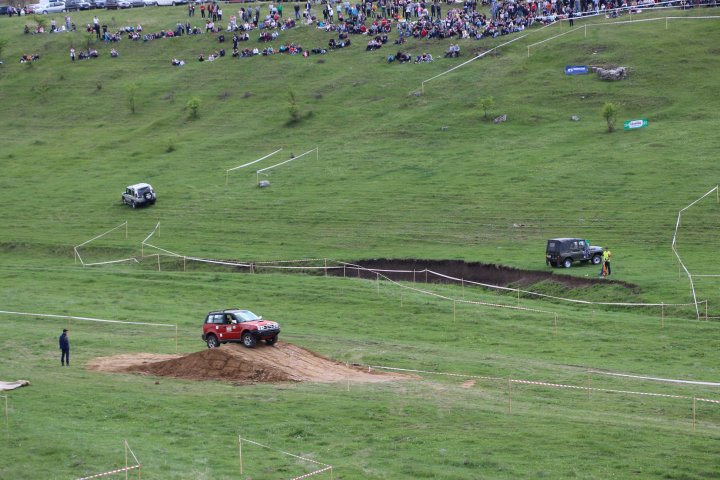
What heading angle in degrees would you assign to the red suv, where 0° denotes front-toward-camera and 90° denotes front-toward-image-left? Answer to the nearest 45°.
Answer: approximately 315°

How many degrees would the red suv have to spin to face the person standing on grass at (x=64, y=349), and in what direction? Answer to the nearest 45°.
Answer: approximately 135° to its right
